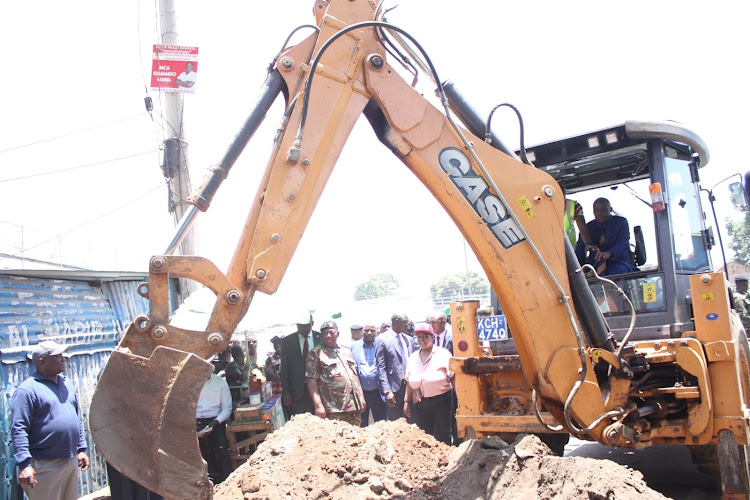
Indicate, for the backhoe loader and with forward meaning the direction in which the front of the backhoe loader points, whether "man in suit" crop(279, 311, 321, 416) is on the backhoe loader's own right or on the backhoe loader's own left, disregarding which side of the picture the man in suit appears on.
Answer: on the backhoe loader's own left

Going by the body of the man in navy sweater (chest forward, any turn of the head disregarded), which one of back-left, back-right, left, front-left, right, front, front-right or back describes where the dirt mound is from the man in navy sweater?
front

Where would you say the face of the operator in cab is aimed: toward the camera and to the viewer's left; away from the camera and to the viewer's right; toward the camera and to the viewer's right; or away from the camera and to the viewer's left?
toward the camera and to the viewer's left

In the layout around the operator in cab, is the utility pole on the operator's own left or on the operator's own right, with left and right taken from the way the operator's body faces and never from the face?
on the operator's own right

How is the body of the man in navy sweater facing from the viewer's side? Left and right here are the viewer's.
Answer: facing the viewer and to the right of the viewer

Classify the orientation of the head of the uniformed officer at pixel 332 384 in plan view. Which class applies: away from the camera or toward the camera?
toward the camera

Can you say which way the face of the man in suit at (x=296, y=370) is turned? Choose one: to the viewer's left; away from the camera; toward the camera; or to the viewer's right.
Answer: toward the camera

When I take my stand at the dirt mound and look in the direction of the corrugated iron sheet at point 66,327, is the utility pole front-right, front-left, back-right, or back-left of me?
front-right

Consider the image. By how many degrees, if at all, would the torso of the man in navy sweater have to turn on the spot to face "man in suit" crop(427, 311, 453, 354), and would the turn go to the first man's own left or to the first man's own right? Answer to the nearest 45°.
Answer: approximately 45° to the first man's own left

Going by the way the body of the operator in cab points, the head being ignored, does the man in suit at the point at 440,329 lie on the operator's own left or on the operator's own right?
on the operator's own right

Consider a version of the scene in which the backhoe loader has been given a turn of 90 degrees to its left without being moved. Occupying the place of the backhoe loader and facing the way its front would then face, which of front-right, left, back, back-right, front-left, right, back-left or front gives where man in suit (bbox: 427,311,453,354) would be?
front-right

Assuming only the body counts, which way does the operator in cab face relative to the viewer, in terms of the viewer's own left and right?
facing the viewer and to the left of the viewer

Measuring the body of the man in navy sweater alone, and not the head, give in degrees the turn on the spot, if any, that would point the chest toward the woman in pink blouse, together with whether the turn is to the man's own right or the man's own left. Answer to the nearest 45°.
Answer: approximately 45° to the man's own left

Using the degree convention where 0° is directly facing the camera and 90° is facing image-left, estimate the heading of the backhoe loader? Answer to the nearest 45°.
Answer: approximately 225°

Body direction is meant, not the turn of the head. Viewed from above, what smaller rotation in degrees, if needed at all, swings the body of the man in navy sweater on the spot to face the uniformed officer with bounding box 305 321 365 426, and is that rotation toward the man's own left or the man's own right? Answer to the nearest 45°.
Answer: approximately 45° to the man's own left
